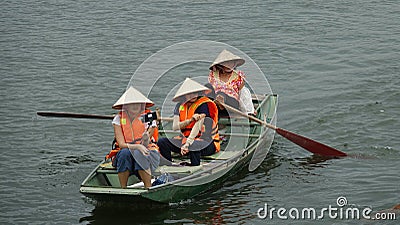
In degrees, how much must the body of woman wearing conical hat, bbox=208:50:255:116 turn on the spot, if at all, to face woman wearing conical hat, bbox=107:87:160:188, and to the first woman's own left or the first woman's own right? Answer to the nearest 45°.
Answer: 0° — they already face them

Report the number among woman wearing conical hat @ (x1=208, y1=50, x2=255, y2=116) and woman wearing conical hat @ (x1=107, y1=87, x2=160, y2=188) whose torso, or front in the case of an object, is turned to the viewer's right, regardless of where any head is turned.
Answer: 0

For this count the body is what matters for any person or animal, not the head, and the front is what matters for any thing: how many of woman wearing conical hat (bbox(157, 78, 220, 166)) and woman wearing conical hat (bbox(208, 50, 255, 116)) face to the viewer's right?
0

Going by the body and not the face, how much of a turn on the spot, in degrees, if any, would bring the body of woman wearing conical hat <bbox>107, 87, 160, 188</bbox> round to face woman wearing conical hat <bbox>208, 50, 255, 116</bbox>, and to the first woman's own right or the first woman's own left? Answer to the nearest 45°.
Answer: approximately 135° to the first woman's own left

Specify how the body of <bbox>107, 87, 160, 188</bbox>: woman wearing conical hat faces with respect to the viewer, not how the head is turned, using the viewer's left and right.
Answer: facing the viewer

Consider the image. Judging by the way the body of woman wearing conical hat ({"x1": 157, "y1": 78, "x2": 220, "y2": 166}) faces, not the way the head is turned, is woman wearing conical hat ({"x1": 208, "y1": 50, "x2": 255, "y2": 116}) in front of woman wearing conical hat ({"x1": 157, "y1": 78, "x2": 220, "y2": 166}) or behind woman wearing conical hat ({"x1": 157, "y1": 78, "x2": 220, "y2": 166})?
behind

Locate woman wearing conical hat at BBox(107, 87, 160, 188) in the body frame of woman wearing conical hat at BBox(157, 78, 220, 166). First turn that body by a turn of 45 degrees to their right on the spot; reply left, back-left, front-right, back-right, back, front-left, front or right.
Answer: front-left

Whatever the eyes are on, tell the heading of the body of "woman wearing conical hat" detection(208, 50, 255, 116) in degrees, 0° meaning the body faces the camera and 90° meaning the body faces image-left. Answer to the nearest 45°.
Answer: approximately 45°
